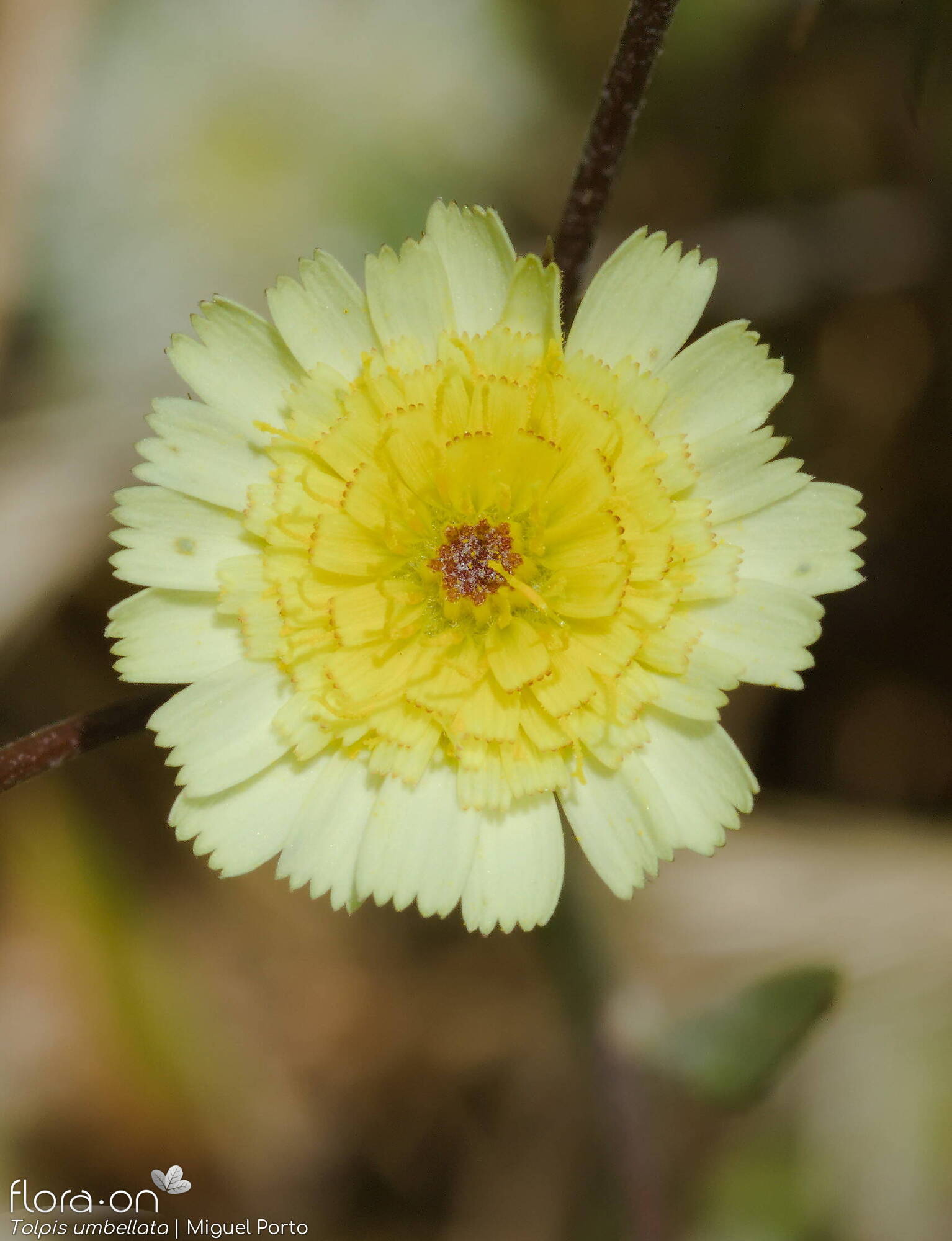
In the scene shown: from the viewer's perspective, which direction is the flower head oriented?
toward the camera

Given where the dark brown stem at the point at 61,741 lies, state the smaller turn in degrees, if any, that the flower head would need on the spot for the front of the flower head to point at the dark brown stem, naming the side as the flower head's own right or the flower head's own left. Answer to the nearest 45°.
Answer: approximately 90° to the flower head's own right

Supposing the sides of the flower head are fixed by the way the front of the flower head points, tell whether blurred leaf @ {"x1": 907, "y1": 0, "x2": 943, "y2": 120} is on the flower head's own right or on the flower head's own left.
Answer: on the flower head's own left
